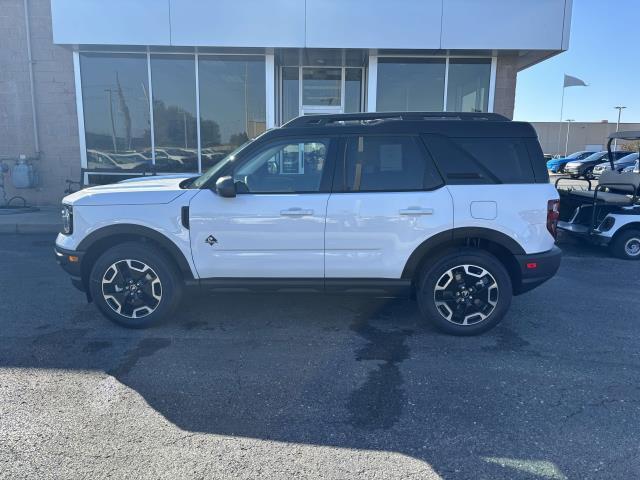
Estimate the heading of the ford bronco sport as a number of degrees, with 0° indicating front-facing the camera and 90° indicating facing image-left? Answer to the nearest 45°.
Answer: approximately 90°

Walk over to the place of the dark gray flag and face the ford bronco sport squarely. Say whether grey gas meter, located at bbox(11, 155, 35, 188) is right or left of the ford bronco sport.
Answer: right

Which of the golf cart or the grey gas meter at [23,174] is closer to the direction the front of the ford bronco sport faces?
the grey gas meter

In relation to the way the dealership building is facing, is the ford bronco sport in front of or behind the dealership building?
in front

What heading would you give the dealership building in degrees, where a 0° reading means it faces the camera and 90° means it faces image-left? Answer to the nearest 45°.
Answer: approximately 0°

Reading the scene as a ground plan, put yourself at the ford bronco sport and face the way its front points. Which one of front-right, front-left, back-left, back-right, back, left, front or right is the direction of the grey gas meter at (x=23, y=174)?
front-right

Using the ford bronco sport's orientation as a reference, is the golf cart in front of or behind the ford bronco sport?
behind

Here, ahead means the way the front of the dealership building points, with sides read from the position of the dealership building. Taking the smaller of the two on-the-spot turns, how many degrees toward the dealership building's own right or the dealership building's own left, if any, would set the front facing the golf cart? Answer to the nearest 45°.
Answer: approximately 45° to the dealership building's own left

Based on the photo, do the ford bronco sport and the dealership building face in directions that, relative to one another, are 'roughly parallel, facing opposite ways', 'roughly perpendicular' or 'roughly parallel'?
roughly perpendicular

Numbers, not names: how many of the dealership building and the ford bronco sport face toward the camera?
1

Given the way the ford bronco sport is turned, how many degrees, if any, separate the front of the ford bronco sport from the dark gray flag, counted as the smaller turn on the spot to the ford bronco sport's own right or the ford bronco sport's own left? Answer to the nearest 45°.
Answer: approximately 135° to the ford bronco sport's own right

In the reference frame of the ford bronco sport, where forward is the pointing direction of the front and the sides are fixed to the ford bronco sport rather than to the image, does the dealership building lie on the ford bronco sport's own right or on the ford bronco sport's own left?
on the ford bronco sport's own right
